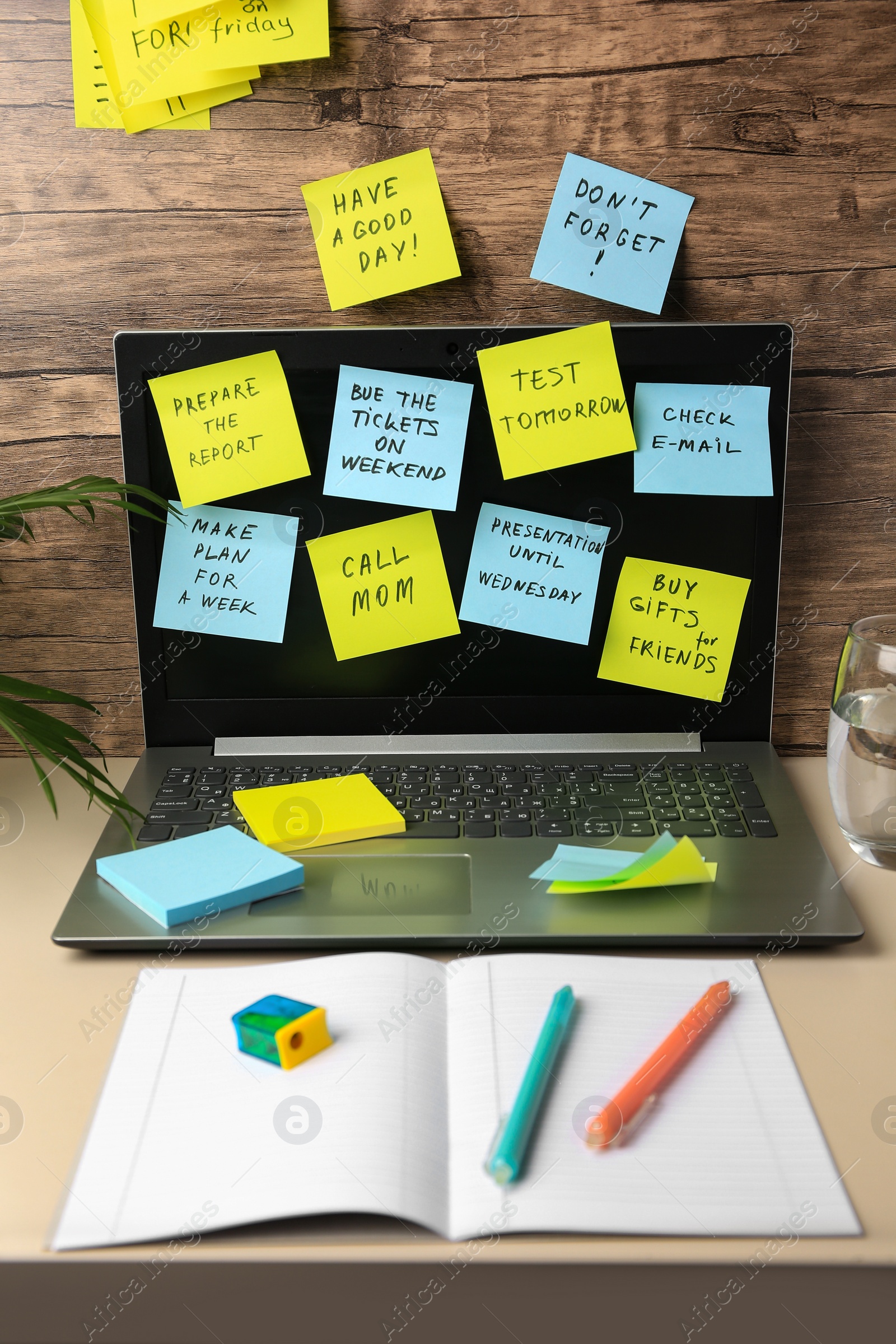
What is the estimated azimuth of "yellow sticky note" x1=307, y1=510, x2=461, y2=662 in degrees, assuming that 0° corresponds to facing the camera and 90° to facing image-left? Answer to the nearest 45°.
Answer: approximately 0°
